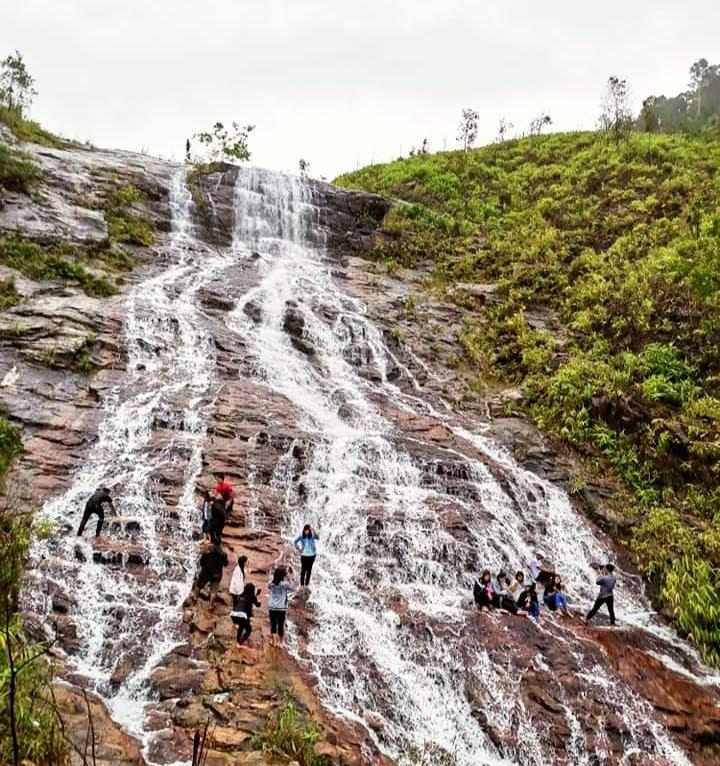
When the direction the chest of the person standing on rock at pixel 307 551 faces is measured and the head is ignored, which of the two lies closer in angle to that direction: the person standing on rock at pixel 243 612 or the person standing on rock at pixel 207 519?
the person standing on rock at pixel 243 612

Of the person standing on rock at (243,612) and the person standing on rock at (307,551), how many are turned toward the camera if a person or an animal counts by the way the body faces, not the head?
1

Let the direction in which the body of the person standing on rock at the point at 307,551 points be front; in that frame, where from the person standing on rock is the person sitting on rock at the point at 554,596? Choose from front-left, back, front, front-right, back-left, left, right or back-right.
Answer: left

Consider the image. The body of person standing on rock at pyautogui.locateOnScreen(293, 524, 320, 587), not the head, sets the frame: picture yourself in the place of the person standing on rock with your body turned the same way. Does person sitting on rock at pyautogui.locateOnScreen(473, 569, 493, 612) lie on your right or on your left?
on your left

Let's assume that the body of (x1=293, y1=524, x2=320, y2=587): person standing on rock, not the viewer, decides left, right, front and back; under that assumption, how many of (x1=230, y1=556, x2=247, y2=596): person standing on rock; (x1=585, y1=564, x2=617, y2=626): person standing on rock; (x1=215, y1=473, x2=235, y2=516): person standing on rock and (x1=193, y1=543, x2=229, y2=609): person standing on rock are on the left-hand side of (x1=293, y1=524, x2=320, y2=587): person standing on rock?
1

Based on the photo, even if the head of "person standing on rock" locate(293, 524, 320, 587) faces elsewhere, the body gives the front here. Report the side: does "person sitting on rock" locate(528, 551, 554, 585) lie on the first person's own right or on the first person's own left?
on the first person's own left

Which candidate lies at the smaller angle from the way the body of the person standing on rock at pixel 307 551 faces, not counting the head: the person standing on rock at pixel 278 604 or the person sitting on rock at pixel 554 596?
the person standing on rock

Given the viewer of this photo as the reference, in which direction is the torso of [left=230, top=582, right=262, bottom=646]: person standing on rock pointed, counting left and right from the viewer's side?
facing away from the viewer and to the right of the viewer

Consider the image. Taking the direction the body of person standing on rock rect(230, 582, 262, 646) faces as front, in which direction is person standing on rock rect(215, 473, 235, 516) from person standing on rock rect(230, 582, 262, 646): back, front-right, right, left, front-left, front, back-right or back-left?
front-left

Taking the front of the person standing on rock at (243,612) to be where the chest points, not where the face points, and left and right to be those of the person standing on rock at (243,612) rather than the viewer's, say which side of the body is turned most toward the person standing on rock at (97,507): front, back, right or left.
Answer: left

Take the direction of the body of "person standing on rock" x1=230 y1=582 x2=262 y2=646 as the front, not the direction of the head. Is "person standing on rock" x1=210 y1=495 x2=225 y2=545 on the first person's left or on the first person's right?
on the first person's left

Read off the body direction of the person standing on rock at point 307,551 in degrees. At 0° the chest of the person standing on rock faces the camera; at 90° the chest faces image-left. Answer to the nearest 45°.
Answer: approximately 0°
